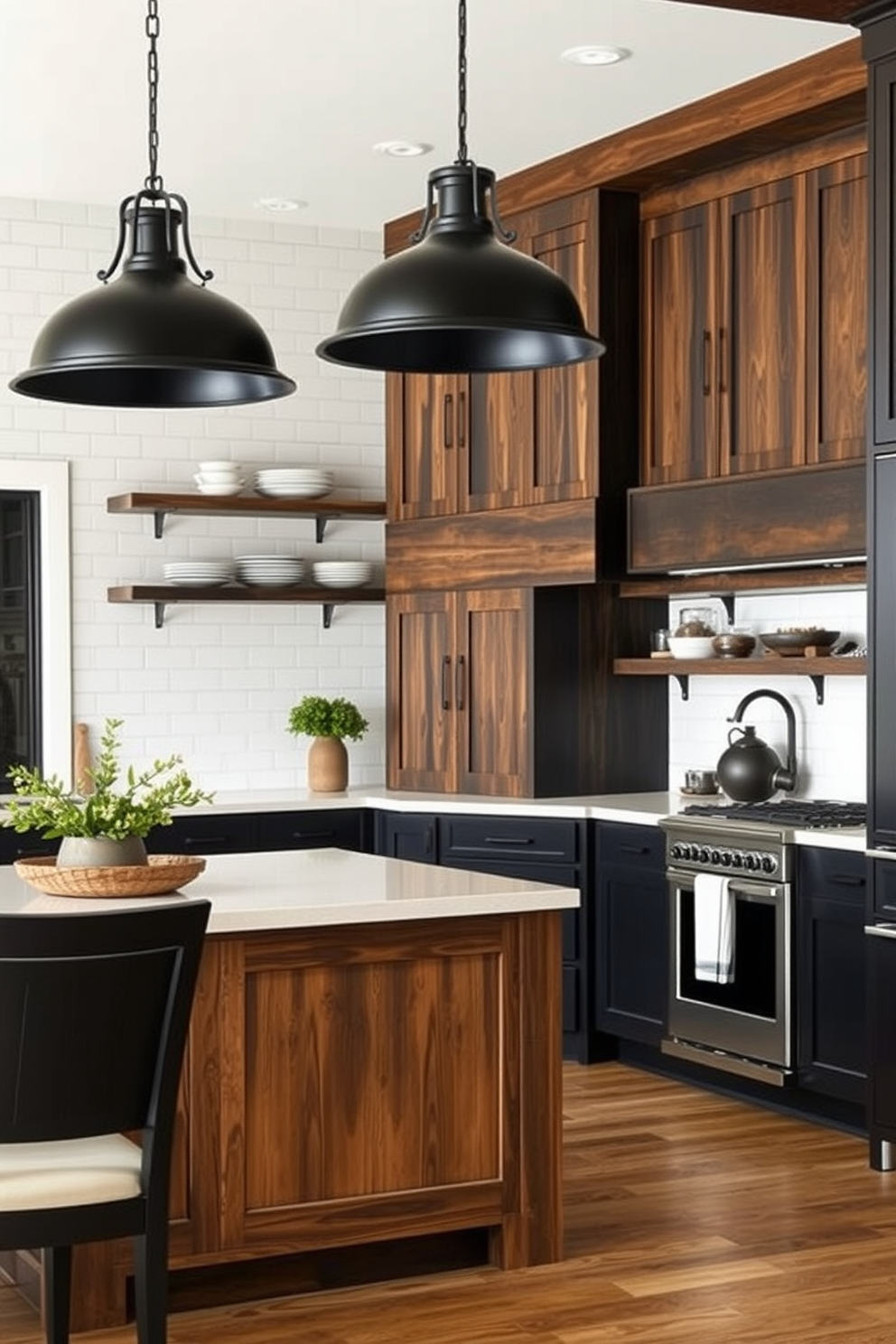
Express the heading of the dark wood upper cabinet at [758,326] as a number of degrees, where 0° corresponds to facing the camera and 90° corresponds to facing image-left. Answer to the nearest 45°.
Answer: approximately 45°

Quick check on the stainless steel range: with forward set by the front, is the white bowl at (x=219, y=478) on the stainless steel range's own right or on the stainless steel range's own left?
on the stainless steel range's own right

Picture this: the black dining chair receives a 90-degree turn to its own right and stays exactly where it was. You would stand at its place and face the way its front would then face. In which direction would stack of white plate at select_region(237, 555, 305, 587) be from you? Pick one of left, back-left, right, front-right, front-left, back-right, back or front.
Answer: front-left

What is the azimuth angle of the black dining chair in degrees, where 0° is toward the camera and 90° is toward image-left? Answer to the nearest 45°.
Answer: approximately 135°

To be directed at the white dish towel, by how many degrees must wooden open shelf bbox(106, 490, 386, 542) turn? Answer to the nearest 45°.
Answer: approximately 45° to its left

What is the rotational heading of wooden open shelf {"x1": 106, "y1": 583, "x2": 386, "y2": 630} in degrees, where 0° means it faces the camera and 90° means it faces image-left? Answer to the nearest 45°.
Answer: approximately 0°

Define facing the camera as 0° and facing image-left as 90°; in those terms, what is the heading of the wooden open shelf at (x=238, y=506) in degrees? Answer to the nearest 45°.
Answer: approximately 0°

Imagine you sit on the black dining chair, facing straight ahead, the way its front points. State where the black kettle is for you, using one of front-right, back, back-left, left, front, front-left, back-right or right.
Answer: right

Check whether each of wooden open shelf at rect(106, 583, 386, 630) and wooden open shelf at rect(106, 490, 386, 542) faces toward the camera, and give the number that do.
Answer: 2

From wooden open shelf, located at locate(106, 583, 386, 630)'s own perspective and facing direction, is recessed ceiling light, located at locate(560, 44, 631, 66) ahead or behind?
ahead

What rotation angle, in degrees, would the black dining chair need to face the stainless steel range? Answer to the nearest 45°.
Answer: approximately 90° to its right

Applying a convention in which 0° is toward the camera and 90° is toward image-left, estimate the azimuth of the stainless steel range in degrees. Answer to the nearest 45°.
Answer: approximately 45°

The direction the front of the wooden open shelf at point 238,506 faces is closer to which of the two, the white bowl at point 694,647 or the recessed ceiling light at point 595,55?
the recessed ceiling light

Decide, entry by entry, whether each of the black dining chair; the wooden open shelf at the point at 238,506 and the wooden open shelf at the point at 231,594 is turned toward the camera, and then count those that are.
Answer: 2
